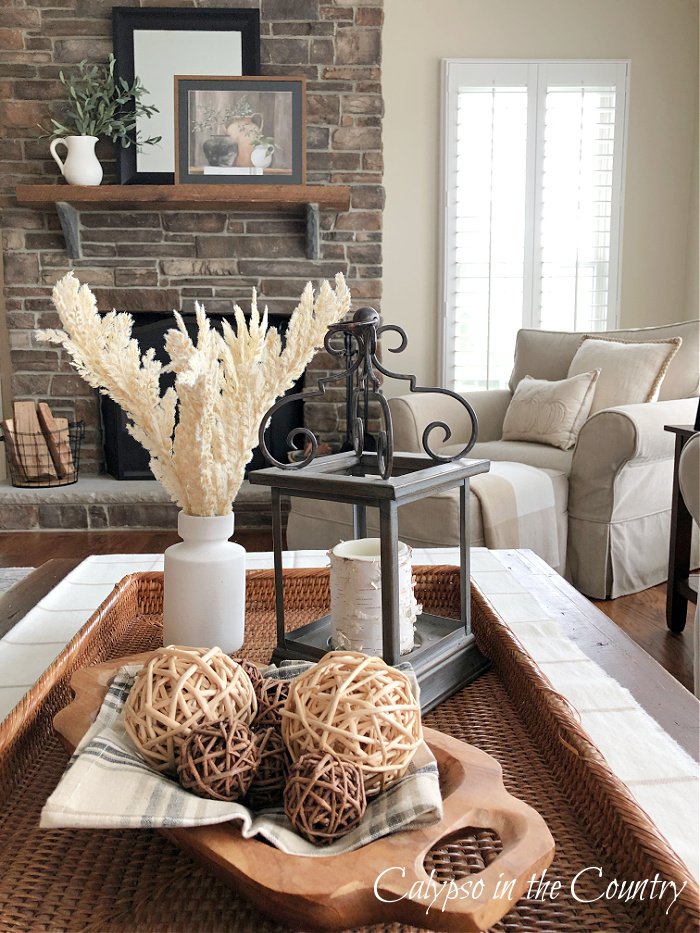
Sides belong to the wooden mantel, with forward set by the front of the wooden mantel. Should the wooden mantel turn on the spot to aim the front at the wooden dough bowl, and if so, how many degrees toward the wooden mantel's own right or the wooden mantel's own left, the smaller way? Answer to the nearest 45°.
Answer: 0° — it already faces it

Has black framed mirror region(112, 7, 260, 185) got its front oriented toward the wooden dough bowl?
yes

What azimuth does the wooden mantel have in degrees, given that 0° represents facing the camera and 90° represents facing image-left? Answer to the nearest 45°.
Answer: approximately 0°

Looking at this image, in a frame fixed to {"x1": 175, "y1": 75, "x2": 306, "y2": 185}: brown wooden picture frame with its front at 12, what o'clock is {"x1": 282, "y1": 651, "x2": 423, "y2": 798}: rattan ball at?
The rattan ball is roughly at 12 o'clock from the brown wooden picture frame.

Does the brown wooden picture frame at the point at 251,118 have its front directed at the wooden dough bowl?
yes

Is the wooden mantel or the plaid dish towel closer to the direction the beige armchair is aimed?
the plaid dish towel

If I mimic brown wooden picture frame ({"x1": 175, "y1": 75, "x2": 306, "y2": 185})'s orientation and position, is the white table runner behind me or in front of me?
in front

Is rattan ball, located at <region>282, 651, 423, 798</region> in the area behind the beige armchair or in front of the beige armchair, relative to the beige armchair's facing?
in front

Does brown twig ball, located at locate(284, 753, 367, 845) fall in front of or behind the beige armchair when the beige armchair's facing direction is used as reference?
in front

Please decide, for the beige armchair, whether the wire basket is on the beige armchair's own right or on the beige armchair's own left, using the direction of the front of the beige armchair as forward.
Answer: on the beige armchair's own right
